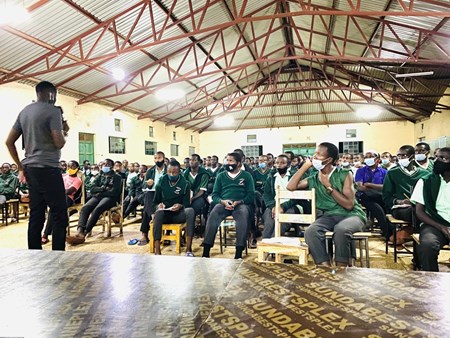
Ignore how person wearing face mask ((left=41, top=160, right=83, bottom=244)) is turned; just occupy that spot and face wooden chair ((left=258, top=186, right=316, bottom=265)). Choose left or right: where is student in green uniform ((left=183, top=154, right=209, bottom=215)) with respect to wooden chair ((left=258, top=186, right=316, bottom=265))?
left

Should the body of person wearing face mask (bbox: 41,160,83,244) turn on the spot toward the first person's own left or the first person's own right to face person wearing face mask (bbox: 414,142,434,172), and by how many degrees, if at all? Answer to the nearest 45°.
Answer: approximately 90° to the first person's own left

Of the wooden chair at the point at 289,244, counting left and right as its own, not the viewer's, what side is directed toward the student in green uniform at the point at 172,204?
right

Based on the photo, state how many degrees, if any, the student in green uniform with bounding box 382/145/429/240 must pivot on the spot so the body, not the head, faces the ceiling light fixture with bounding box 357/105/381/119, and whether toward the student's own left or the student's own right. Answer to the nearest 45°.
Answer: approximately 180°

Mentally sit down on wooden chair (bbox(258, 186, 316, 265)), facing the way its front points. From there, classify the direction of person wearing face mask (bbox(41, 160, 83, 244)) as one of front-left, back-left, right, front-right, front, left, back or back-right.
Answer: right

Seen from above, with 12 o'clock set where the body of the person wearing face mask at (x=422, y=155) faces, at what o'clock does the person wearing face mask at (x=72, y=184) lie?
the person wearing face mask at (x=72, y=184) is roughly at 1 o'clock from the person wearing face mask at (x=422, y=155).

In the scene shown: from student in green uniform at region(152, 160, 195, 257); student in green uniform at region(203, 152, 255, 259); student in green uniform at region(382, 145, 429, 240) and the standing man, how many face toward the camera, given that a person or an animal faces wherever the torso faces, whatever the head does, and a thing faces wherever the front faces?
3

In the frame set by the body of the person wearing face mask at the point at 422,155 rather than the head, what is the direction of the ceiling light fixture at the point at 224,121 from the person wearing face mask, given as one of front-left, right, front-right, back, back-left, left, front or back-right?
right

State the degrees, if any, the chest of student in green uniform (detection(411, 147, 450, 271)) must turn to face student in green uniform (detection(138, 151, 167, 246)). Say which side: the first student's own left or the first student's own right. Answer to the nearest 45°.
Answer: approximately 45° to the first student's own right

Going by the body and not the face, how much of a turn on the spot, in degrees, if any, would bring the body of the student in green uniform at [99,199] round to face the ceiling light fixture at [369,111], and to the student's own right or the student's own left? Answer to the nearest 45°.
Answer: approximately 180°
